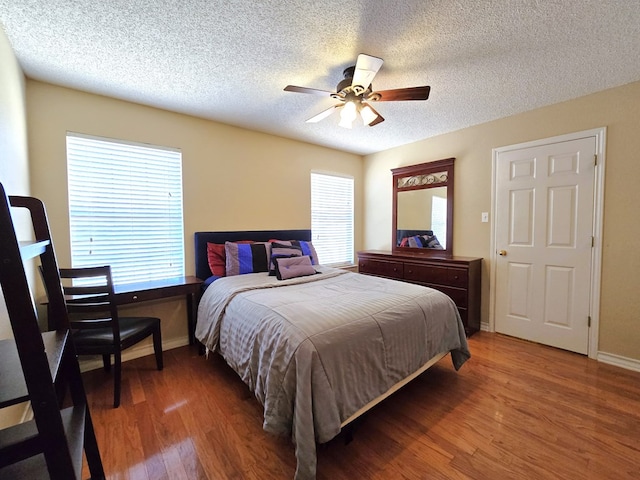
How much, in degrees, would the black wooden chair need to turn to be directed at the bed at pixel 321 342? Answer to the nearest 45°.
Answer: approximately 90° to its right

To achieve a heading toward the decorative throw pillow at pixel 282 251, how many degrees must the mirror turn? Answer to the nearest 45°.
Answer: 0° — it already faces it

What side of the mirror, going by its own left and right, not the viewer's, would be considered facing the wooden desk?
front

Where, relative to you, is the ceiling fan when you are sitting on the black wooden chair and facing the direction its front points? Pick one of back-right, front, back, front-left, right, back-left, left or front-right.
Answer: right

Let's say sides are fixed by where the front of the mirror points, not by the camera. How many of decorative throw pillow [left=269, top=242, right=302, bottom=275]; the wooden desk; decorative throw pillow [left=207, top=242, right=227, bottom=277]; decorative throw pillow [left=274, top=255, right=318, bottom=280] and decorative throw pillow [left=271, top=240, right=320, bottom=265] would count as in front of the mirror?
5

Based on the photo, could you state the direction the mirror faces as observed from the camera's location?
facing the viewer and to the left of the viewer

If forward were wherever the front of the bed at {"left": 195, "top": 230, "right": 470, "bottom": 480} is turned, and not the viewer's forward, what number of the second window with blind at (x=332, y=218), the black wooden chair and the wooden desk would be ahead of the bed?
0

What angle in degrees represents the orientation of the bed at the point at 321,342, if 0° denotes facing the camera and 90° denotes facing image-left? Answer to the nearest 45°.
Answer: approximately 315°

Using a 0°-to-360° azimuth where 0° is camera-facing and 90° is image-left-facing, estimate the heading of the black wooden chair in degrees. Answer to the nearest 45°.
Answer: approximately 225°

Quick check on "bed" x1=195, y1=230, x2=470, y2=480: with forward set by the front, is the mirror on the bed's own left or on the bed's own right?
on the bed's own left

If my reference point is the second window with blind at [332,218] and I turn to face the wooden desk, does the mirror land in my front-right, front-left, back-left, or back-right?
back-left

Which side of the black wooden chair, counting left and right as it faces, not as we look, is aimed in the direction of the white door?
right

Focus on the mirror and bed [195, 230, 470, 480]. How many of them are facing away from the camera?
0
